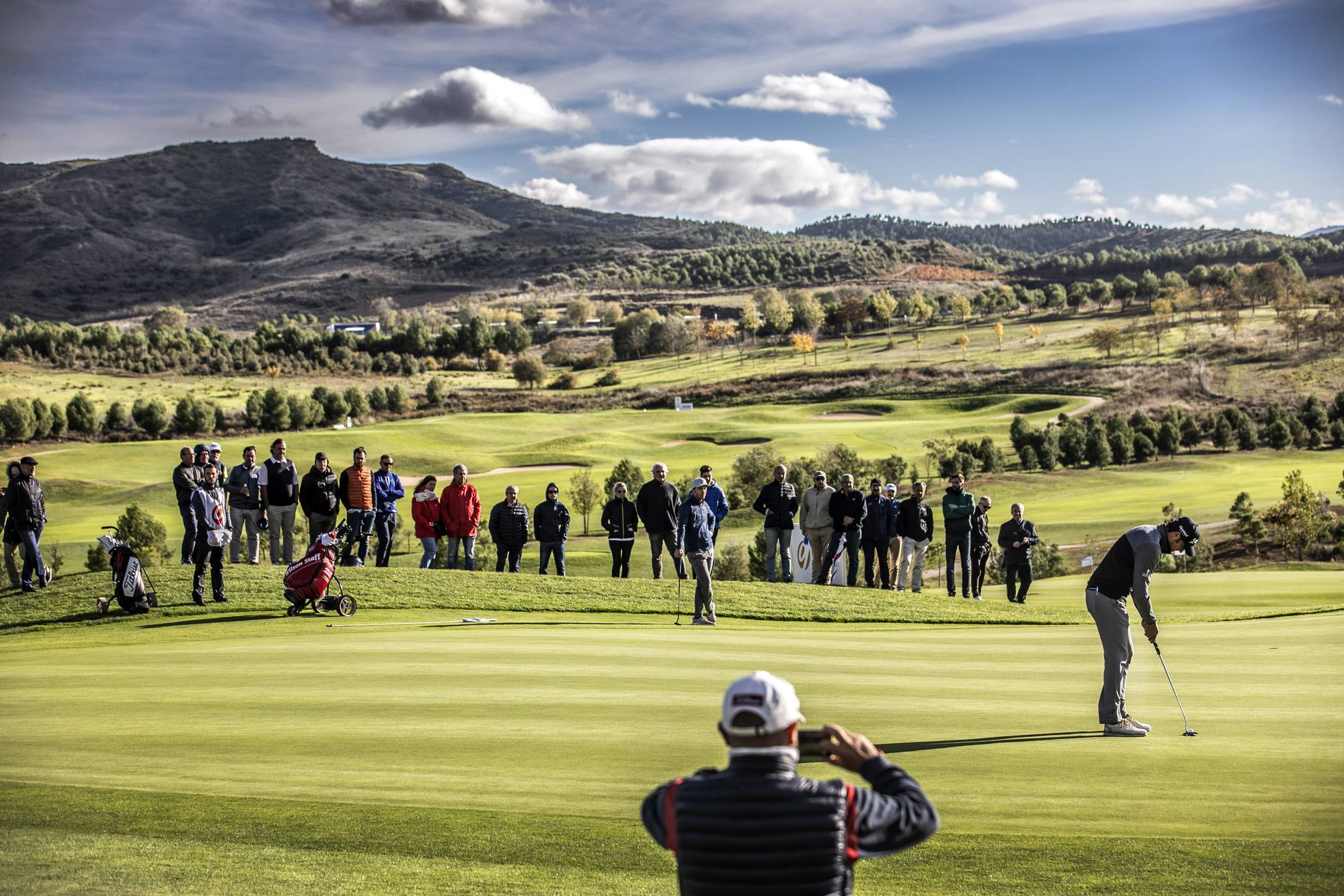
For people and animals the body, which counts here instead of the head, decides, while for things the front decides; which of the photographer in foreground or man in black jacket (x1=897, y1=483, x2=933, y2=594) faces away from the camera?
the photographer in foreground

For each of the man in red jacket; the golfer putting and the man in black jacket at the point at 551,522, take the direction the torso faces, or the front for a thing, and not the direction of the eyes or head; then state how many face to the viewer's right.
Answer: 1

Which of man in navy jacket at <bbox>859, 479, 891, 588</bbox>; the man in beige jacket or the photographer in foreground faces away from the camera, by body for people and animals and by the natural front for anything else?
the photographer in foreground

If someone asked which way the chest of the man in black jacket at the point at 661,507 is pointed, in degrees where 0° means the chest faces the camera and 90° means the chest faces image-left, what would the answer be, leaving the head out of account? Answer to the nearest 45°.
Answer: approximately 0°

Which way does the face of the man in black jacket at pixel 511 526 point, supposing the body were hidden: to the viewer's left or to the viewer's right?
to the viewer's right

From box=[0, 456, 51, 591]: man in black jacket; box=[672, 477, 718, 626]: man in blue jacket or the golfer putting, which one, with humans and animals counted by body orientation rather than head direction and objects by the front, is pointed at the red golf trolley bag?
the man in black jacket

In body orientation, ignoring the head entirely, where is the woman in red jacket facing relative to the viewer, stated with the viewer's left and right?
facing the viewer and to the right of the viewer

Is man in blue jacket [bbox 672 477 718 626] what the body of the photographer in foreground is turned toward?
yes

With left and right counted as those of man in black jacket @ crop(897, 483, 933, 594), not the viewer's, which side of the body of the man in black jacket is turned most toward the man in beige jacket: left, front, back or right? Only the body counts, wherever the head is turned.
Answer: right

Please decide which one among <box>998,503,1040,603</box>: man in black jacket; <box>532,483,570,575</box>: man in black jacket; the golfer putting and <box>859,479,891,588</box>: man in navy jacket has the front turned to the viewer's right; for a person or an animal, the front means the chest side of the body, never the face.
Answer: the golfer putting

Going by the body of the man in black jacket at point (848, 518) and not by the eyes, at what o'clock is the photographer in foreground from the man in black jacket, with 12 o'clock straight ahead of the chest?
The photographer in foreground is roughly at 12 o'clock from the man in black jacket.
